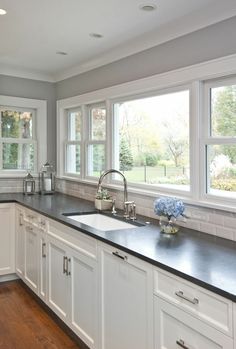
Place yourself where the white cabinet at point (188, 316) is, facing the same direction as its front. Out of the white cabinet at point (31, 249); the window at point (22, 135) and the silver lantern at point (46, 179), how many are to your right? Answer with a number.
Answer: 3

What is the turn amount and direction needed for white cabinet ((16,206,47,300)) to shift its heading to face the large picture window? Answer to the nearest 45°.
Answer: approximately 135° to its left

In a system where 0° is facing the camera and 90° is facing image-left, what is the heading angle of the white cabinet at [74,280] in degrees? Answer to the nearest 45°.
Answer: approximately 45°

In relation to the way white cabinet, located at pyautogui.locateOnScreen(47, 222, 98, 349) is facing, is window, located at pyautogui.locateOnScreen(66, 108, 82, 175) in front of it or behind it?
behind

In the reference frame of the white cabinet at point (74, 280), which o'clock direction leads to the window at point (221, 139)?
The window is roughly at 8 o'clock from the white cabinet.

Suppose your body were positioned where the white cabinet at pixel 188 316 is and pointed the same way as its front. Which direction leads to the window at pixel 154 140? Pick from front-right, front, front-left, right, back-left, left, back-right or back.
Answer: back-right

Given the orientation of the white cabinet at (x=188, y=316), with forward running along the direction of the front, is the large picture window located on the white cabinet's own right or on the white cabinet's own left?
on the white cabinet's own right

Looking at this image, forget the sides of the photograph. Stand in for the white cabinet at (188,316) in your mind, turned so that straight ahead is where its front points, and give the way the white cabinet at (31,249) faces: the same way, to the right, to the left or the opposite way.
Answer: the same way

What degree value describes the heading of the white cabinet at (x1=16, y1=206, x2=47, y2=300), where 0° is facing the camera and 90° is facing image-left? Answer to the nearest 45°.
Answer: approximately 90°

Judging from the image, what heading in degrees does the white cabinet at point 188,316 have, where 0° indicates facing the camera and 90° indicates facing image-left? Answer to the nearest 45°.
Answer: approximately 45°

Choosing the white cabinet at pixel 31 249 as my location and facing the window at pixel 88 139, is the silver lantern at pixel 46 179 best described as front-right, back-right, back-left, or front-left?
front-left

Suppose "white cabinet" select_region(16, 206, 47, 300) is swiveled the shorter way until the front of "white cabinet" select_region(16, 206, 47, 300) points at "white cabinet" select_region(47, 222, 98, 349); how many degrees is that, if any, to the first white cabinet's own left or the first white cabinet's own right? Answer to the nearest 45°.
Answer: approximately 90° to the first white cabinet's own left

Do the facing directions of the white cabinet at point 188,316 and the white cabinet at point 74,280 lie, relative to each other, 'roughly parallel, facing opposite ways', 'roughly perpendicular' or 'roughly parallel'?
roughly parallel
